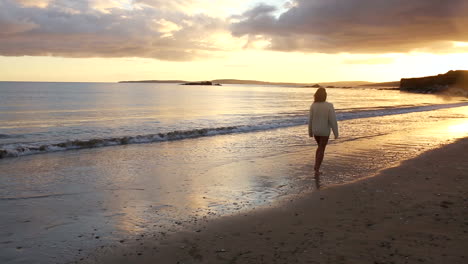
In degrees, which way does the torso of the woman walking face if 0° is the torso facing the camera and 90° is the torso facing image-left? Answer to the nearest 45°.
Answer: approximately 180°
